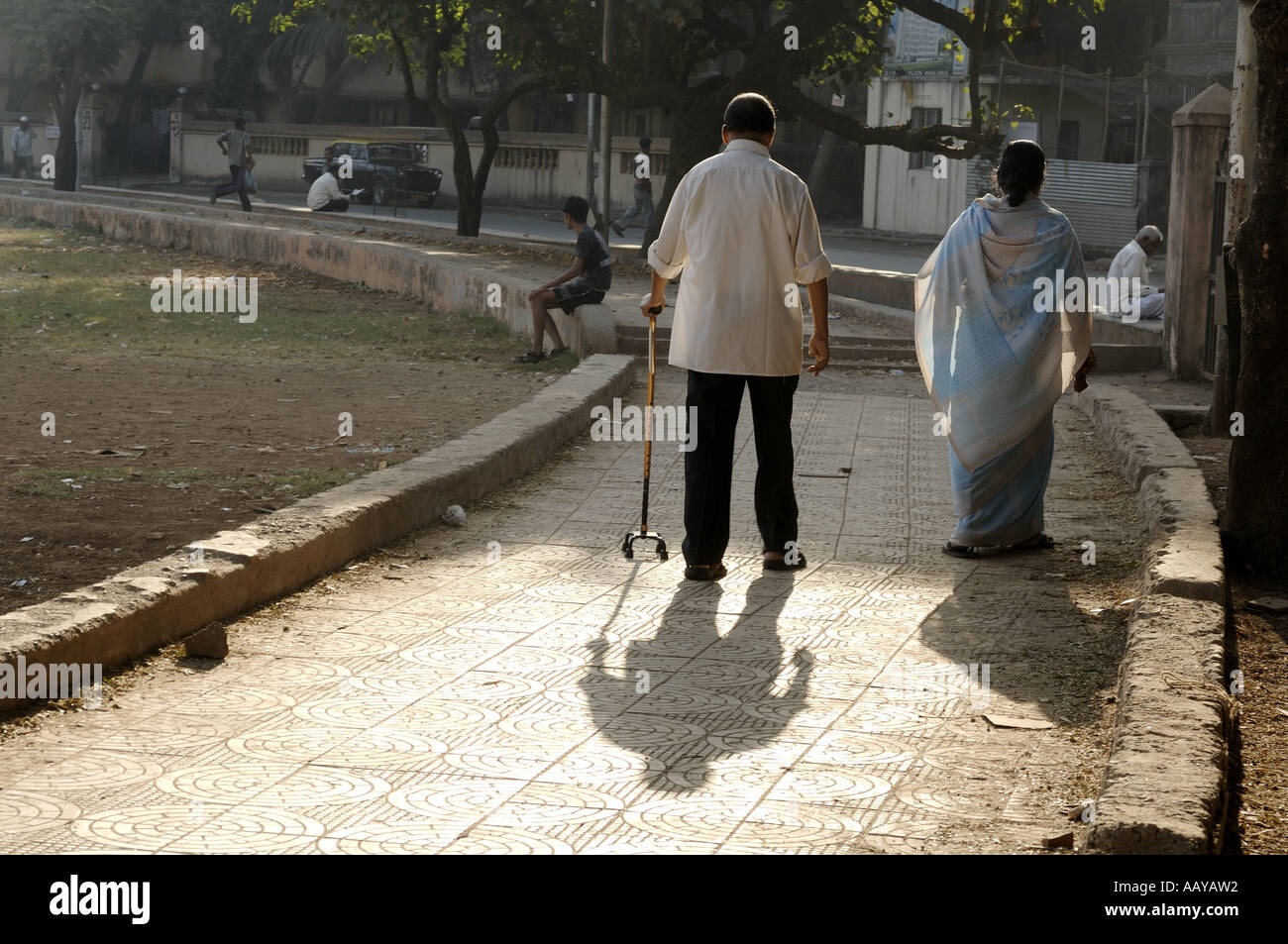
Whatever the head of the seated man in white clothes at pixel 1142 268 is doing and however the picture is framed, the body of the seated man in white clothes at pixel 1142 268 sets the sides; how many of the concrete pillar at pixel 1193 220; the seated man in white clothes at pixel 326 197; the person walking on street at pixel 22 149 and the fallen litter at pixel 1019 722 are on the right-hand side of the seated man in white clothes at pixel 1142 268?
2

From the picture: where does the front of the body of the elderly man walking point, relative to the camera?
away from the camera

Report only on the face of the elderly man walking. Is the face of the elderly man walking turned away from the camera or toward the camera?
away from the camera

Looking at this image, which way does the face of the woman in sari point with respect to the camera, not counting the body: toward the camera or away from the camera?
away from the camera

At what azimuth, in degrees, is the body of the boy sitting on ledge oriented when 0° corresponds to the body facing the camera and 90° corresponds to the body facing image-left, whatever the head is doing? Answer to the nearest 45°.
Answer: approximately 90°

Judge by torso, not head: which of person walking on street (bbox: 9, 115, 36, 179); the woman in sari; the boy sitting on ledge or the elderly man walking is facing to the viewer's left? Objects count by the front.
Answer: the boy sitting on ledge

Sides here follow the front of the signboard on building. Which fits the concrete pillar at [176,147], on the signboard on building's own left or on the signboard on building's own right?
on the signboard on building's own right

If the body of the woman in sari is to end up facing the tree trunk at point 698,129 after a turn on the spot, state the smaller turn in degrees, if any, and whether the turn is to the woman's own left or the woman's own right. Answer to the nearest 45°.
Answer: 0° — they already face it

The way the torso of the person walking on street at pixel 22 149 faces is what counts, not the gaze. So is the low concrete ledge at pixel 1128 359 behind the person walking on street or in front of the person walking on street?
in front

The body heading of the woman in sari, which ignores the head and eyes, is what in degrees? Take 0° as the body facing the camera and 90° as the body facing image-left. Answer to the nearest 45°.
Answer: approximately 180°

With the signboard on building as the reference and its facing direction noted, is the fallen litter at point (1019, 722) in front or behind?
in front

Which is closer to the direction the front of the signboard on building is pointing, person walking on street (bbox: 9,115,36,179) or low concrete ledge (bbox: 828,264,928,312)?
the low concrete ledge

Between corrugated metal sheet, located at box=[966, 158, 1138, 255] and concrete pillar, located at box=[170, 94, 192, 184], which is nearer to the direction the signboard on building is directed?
the corrugated metal sheet

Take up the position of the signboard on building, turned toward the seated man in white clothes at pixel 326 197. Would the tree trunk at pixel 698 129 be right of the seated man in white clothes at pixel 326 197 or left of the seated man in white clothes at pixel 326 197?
left

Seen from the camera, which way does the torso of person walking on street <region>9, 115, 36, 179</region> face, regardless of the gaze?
toward the camera
